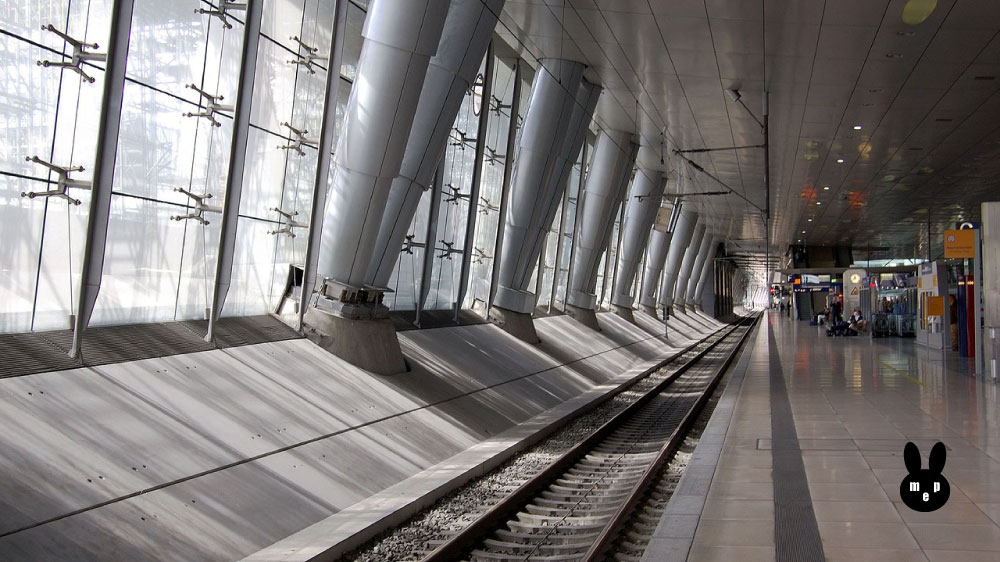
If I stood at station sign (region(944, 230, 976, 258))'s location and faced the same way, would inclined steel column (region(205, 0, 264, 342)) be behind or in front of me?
in front

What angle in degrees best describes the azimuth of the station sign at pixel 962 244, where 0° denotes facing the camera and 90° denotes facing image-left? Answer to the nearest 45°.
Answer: approximately 0°

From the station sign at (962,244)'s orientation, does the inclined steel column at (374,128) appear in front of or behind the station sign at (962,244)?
in front

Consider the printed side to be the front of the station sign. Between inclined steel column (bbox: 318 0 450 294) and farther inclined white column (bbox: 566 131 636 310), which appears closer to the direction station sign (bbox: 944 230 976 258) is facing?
the inclined steel column

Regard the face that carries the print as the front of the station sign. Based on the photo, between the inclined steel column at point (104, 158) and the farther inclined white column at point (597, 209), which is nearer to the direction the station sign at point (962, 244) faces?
the inclined steel column
